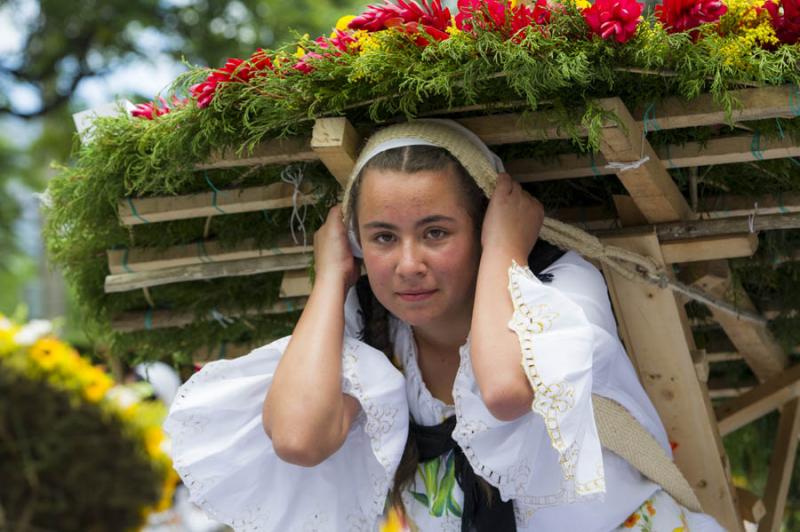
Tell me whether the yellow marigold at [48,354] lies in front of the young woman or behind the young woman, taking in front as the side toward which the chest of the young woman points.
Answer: behind

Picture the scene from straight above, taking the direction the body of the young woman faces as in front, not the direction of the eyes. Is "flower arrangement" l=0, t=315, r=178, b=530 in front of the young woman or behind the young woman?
behind

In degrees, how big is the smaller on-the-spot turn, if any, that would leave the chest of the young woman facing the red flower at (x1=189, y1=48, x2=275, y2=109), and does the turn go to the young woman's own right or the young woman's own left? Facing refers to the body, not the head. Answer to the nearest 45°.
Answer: approximately 90° to the young woman's own right

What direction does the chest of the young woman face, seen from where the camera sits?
toward the camera
